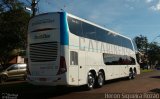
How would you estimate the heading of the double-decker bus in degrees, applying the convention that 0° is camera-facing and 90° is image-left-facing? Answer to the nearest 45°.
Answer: approximately 225°

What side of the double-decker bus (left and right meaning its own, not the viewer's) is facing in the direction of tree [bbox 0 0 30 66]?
left
